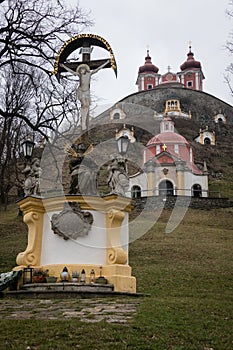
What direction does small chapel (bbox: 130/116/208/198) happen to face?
toward the camera

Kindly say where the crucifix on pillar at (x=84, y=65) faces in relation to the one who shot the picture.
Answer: facing the viewer

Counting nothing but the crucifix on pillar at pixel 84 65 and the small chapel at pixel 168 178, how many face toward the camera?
2

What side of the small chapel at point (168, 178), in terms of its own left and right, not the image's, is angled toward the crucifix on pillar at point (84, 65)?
front

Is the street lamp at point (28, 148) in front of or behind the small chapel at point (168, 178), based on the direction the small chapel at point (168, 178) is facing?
in front

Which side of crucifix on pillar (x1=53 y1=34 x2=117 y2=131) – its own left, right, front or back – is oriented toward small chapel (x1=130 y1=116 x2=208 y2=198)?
back

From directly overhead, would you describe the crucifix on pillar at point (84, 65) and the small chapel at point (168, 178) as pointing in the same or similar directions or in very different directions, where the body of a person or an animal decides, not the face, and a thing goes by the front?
same or similar directions
